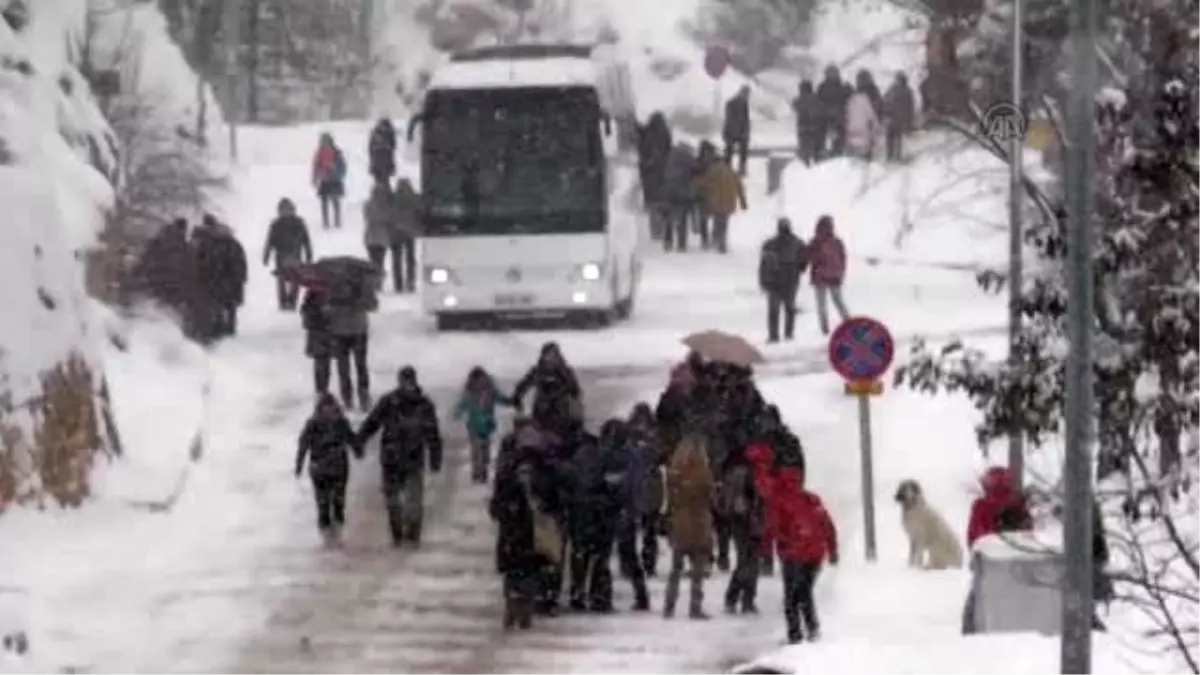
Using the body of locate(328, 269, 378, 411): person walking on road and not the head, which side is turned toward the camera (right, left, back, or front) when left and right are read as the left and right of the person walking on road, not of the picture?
back

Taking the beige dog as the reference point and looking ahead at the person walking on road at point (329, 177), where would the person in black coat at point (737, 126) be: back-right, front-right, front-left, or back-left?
front-right

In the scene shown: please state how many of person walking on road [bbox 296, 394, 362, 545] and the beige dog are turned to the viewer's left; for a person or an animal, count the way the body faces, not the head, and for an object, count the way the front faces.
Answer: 1

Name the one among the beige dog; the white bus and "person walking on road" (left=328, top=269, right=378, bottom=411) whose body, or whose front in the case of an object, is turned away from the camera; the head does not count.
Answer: the person walking on road

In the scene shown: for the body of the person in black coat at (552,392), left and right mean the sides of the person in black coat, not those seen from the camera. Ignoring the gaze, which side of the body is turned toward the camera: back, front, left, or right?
back

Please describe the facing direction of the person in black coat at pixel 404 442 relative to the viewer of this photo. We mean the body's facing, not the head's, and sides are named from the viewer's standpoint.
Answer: facing away from the viewer

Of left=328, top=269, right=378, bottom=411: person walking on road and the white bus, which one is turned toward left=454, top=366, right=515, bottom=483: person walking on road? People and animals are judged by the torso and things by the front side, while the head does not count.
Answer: the white bus

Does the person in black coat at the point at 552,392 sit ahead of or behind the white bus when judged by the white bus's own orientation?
ahead

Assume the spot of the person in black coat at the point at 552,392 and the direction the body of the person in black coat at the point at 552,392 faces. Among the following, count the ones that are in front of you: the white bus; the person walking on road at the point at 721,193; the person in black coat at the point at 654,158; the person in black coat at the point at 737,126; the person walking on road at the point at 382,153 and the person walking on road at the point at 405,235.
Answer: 6

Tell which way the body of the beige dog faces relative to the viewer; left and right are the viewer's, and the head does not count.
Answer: facing to the left of the viewer

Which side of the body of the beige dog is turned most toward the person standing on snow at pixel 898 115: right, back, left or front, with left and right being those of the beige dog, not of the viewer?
right

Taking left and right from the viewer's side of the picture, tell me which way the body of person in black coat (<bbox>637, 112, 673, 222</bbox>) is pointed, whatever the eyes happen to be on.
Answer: facing away from the viewer

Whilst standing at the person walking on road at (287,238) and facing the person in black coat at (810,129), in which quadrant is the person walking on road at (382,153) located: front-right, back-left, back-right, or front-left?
front-left

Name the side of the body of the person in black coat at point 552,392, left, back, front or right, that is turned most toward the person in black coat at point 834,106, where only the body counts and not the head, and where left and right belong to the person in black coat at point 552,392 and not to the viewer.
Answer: front

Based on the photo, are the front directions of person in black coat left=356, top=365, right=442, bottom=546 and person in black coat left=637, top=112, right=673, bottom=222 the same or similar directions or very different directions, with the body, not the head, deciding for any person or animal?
same or similar directions

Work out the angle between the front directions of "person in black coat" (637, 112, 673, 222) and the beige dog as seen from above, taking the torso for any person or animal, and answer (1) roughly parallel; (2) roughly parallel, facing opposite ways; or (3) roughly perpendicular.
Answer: roughly perpendicular

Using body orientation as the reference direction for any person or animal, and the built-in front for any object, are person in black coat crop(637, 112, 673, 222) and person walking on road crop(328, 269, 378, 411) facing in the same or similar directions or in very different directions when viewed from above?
same or similar directions

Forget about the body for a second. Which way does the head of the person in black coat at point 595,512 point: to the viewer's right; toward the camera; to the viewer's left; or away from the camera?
away from the camera
